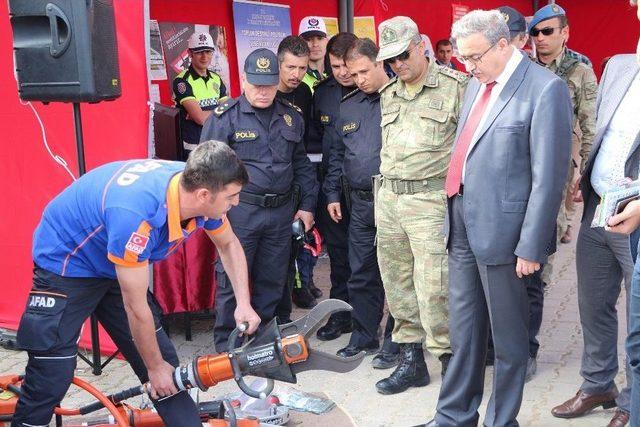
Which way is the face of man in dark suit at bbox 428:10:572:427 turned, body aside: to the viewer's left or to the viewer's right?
to the viewer's left

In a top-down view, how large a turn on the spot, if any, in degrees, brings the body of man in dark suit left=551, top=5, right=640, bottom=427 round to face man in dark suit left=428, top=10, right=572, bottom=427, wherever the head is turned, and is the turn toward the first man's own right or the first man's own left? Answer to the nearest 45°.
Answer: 0° — they already face them

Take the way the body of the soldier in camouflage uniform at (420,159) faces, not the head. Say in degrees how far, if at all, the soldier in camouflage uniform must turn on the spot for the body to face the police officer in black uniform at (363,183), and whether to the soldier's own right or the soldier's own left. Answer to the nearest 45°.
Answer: approximately 90° to the soldier's own right

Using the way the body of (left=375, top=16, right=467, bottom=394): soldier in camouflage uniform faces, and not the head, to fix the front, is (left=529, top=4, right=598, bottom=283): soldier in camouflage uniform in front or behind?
behind

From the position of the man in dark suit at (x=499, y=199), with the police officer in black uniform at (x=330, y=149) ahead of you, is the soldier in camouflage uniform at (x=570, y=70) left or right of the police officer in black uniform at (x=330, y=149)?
right

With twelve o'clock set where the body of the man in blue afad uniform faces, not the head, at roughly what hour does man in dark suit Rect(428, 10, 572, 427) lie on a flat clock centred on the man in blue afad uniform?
The man in dark suit is roughly at 12 o'clock from the man in blue afad uniform.

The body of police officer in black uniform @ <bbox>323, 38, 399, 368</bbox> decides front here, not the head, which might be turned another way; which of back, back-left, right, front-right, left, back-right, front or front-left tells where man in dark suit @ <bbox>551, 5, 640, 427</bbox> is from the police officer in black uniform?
left

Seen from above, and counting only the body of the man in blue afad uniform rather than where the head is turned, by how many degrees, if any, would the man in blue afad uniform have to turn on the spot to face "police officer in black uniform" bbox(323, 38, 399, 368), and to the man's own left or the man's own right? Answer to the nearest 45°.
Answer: approximately 45° to the man's own left

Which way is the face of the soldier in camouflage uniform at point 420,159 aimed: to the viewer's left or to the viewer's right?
to the viewer's left

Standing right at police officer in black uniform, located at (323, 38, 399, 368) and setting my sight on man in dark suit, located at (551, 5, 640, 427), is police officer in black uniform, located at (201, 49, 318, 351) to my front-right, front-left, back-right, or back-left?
back-right

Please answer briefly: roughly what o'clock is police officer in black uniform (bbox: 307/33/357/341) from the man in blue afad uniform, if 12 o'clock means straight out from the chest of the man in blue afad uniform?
The police officer in black uniform is roughly at 10 o'clock from the man in blue afad uniform.

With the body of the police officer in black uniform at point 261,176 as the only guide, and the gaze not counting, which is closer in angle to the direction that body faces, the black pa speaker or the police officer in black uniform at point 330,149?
the black pa speaker

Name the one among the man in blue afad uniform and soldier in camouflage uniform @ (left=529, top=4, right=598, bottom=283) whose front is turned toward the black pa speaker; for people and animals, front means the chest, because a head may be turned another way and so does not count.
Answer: the soldier in camouflage uniform
